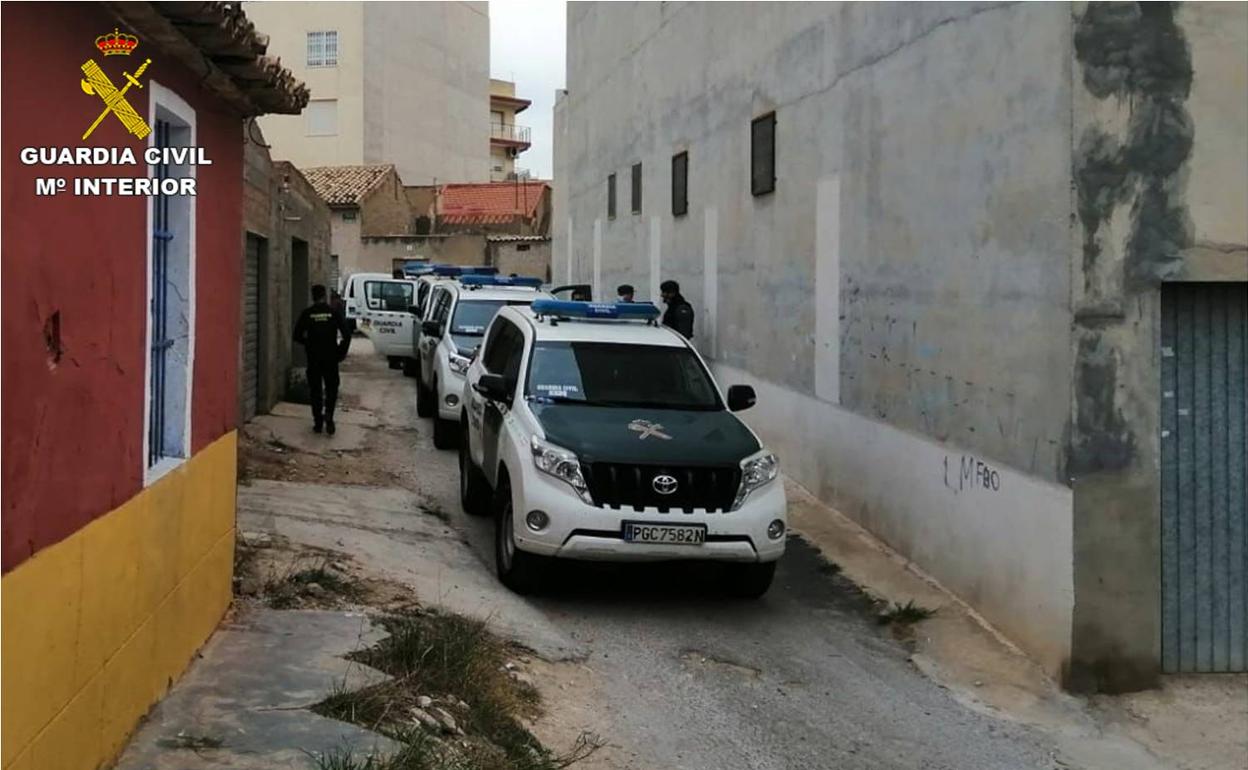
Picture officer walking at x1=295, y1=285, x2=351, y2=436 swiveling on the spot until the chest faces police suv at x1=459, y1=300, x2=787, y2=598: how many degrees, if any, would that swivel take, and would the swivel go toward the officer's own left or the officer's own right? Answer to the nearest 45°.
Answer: approximately 180°

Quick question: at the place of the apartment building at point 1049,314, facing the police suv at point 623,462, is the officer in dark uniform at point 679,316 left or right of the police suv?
right

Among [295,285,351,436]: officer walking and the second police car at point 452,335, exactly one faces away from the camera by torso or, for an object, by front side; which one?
the officer walking

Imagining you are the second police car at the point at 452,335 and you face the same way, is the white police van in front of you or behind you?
behind

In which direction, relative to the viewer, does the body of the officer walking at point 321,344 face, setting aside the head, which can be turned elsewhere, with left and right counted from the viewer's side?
facing away from the viewer

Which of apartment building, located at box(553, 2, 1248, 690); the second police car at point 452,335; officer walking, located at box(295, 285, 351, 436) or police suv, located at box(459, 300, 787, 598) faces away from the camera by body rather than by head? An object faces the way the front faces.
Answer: the officer walking

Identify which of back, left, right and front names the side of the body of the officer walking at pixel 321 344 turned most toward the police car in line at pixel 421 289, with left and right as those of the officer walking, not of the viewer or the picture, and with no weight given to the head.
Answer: front

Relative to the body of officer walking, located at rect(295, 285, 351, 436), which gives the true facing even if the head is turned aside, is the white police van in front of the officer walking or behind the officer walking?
in front

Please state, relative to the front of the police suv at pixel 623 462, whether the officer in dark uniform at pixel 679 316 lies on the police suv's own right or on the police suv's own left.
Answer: on the police suv's own left
